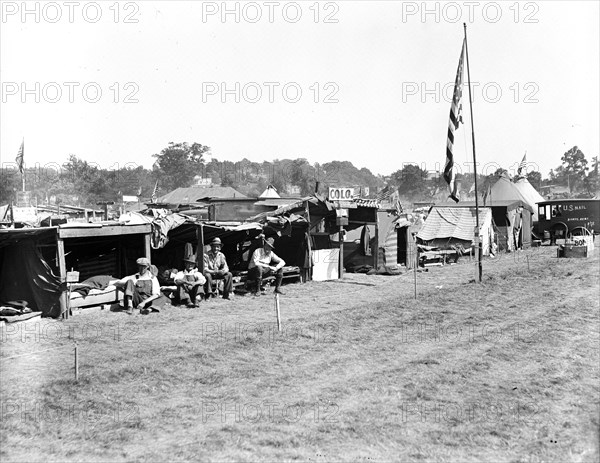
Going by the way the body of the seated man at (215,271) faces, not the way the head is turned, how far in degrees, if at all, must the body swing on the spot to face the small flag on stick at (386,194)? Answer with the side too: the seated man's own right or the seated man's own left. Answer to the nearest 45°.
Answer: approximately 135° to the seated man's own left

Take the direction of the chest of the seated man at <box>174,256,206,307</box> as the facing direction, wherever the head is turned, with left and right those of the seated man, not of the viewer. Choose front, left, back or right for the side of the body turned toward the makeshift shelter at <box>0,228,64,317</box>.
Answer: right

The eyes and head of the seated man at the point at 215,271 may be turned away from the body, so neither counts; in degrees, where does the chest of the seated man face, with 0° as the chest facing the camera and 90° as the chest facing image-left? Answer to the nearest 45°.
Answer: approximately 0°

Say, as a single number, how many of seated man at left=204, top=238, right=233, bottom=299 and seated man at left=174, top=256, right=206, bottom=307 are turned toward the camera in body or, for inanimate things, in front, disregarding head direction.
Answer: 2

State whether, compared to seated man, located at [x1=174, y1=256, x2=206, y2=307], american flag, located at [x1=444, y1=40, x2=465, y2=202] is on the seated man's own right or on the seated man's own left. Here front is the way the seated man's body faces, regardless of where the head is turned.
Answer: on the seated man's own left

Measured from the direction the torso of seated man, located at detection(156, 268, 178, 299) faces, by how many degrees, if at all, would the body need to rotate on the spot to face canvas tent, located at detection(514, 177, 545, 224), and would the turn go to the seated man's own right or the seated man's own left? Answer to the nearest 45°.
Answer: approximately 90° to the seated man's own left

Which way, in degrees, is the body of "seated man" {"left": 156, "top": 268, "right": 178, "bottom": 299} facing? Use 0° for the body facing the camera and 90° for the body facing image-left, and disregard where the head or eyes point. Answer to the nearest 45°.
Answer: approximately 315°
